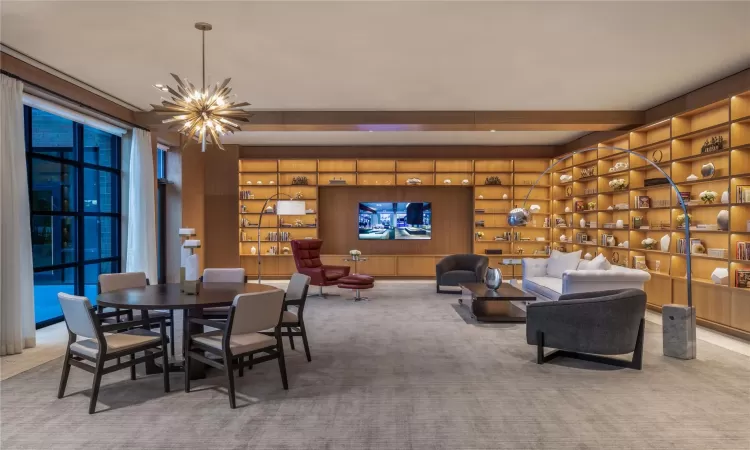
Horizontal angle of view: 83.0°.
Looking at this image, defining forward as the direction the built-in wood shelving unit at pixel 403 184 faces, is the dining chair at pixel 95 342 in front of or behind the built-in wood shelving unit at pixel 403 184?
in front

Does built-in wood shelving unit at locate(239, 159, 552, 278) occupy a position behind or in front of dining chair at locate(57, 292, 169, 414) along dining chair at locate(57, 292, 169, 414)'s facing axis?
in front

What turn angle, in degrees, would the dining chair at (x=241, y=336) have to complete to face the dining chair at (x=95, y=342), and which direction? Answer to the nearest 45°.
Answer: approximately 45° to its left

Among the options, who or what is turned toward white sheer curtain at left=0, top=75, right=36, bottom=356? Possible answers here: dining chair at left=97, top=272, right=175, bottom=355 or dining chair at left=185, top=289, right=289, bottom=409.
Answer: dining chair at left=185, top=289, right=289, bottom=409

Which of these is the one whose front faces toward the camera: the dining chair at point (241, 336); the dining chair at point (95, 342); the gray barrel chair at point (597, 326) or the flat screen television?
the flat screen television

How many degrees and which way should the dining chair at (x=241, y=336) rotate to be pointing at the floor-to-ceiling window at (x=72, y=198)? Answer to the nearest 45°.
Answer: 0° — it already faces it

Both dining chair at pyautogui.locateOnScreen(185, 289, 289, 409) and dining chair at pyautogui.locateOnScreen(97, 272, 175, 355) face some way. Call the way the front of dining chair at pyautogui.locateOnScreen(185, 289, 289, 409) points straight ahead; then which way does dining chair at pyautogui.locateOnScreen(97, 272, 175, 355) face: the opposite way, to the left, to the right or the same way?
the opposite way

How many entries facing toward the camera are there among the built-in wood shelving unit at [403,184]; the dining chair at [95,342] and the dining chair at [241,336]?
1

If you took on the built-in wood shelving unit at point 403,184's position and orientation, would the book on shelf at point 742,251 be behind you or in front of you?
in front

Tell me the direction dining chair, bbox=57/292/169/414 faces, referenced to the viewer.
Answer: facing away from the viewer and to the right of the viewer

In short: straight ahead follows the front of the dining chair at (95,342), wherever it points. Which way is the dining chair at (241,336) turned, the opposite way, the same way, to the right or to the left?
to the left

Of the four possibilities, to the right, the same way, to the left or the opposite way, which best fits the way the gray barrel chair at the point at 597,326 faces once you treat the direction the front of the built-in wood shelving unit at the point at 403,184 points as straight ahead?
the opposite way

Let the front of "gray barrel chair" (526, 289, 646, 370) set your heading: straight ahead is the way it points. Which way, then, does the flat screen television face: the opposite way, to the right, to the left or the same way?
the opposite way
